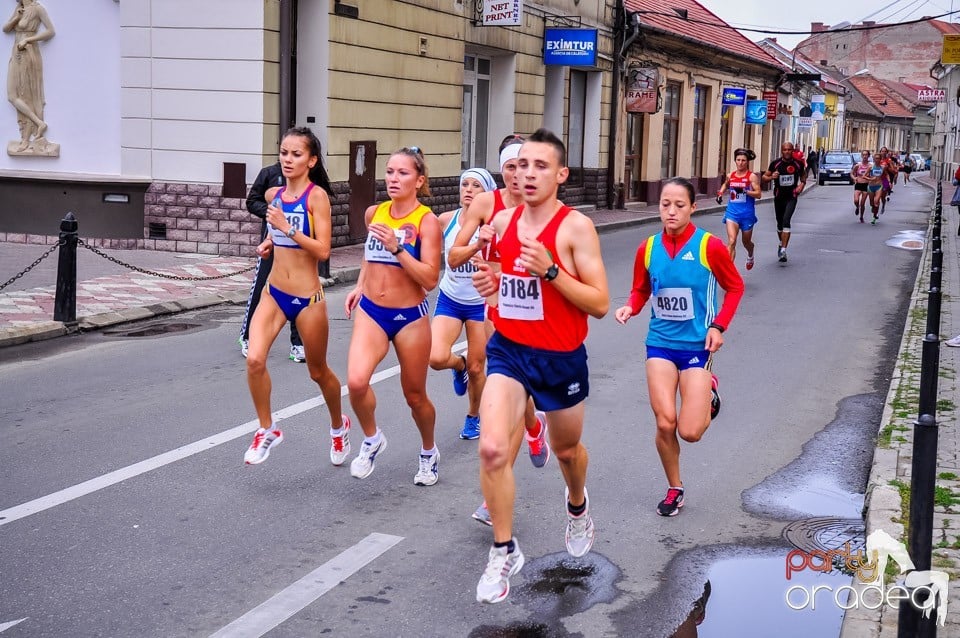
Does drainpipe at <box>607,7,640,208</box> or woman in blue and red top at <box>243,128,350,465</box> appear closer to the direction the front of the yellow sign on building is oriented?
the woman in blue and red top

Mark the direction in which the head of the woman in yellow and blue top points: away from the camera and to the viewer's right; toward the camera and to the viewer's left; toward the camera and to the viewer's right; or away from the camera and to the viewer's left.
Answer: toward the camera and to the viewer's left

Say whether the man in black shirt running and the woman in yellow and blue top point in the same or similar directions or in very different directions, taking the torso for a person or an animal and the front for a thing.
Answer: same or similar directions

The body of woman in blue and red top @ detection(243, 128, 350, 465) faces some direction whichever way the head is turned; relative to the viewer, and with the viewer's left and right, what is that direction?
facing the viewer and to the left of the viewer

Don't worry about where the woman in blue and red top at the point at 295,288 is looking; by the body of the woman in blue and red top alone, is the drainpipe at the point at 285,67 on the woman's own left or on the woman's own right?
on the woman's own right

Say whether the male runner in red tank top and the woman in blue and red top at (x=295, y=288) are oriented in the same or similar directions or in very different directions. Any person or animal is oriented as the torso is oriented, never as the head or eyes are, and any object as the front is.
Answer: same or similar directions

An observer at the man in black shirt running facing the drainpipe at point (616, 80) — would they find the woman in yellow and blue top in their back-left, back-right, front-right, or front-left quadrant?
back-left

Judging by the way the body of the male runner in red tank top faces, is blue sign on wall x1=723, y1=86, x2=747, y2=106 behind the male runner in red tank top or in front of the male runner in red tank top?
behind

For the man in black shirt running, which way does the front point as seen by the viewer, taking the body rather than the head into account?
toward the camera

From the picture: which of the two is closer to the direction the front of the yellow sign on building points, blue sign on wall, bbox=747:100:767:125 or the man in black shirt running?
the man in black shirt running

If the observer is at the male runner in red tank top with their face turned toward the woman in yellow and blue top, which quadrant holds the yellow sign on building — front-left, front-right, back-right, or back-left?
front-right
